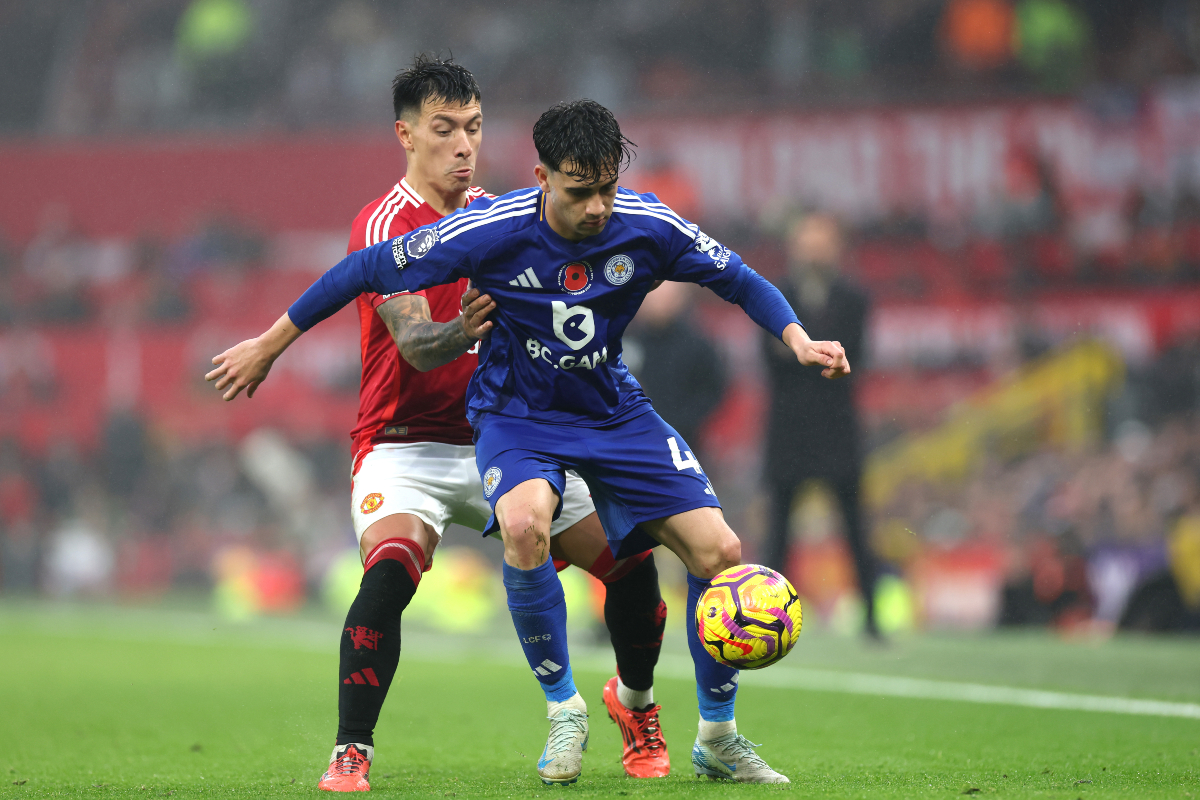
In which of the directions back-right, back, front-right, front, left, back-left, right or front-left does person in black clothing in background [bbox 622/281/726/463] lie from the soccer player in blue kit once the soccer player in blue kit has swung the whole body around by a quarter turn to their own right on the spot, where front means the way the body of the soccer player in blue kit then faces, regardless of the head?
right

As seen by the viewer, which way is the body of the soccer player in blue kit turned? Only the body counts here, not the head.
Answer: toward the camera

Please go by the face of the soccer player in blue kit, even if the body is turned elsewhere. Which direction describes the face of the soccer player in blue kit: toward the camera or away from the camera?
toward the camera

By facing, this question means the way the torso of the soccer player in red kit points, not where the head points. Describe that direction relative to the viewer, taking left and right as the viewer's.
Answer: facing the viewer and to the right of the viewer

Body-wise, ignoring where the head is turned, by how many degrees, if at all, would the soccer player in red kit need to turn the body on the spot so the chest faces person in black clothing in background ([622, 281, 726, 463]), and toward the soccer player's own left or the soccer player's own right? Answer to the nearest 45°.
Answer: approximately 135° to the soccer player's own left

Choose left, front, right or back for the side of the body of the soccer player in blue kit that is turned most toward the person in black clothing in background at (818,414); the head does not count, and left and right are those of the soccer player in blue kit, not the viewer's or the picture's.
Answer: back

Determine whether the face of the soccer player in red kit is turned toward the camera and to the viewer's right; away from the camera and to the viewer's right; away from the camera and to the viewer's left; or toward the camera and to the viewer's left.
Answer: toward the camera and to the viewer's right
